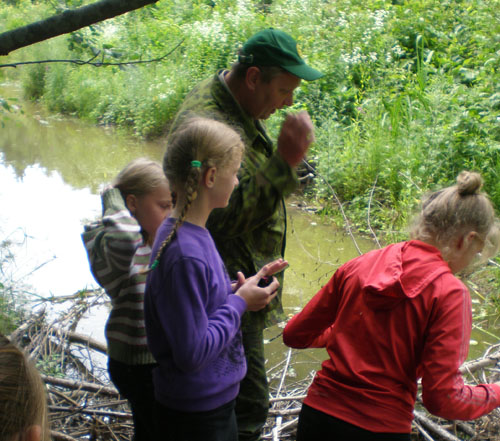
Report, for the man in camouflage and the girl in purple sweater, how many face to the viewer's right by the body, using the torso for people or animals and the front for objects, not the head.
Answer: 2

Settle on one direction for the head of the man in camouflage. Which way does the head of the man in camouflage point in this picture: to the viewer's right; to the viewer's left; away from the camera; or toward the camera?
to the viewer's right

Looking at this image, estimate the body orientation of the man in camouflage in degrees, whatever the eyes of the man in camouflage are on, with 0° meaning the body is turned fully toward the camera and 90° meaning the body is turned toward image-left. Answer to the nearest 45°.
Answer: approximately 270°

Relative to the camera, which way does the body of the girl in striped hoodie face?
to the viewer's right

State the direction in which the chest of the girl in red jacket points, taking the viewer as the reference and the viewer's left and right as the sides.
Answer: facing away from the viewer and to the right of the viewer

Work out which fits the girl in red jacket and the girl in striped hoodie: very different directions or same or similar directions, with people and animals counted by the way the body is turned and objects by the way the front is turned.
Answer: same or similar directions

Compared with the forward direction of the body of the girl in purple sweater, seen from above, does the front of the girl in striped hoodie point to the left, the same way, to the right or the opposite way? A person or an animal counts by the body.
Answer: the same way

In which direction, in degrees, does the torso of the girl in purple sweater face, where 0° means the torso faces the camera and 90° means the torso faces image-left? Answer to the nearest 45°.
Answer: approximately 270°

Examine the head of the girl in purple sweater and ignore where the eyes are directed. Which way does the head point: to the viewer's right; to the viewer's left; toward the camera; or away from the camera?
to the viewer's right
